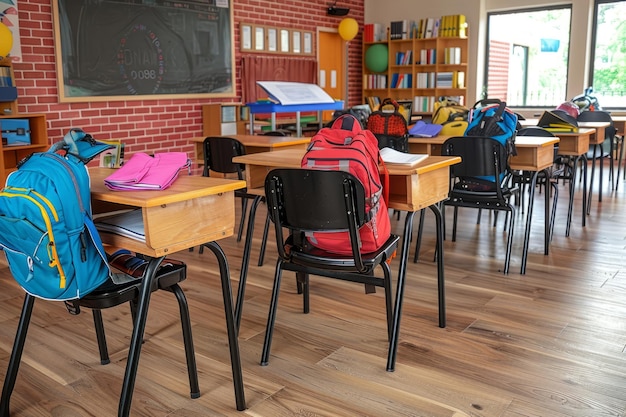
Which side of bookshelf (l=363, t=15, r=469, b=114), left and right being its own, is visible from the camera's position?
front

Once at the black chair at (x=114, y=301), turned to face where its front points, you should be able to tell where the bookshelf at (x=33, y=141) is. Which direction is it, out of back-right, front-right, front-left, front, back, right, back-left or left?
front-left

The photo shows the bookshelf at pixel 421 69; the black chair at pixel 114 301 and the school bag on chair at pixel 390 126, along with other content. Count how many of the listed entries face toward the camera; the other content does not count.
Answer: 2

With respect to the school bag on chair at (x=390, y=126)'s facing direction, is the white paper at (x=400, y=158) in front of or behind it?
in front

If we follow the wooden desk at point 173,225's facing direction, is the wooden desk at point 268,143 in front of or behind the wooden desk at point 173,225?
behind

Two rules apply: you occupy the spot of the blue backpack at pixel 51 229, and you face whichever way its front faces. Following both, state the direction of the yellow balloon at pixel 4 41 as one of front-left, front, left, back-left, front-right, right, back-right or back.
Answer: back-right

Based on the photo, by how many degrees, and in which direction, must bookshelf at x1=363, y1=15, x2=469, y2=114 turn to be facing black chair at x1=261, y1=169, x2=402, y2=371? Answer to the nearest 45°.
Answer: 0° — it already faces it

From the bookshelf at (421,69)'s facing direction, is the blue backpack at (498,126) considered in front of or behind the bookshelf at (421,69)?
in front

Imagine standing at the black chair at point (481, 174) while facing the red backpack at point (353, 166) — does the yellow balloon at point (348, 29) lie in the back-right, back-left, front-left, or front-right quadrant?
back-right

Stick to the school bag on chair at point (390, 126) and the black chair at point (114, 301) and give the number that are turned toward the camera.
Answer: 1

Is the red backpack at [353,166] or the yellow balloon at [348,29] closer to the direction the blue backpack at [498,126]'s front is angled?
the red backpack

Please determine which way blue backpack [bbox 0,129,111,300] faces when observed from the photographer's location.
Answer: facing the viewer and to the left of the viewer

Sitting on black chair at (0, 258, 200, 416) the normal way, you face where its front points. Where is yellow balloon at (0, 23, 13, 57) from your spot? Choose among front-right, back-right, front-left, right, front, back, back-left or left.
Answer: front-left

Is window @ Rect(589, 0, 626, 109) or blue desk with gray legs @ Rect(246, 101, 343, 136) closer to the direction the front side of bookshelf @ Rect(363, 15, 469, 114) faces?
the blue desk with gray legs

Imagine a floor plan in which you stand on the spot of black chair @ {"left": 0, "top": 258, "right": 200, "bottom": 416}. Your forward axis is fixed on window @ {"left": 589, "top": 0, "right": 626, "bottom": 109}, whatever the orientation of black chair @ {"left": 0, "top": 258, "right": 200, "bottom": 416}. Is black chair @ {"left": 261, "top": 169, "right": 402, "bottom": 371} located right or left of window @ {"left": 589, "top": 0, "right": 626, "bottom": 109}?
right

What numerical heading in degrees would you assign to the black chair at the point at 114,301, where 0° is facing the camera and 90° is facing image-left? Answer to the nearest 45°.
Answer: approximately 225°

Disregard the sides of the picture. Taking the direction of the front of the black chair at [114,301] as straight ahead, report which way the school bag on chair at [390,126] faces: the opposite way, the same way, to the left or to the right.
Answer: the opposite way
